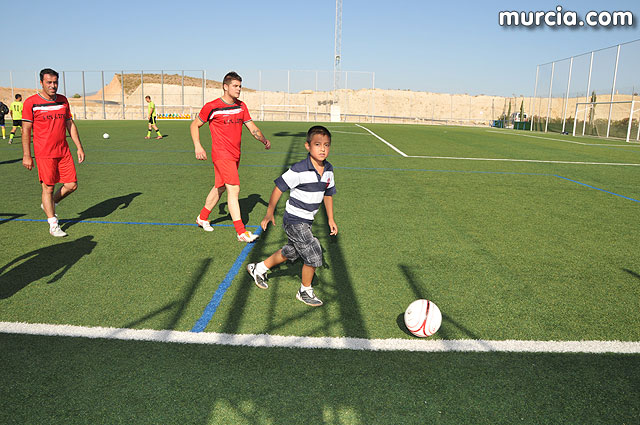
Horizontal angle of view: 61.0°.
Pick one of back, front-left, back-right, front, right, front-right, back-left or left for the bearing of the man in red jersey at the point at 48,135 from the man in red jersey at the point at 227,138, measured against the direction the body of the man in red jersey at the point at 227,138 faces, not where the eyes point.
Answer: back-right

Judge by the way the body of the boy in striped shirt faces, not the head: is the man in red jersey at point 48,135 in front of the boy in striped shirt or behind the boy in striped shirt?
behind

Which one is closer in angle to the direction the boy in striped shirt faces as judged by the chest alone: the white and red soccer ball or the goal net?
the white and red soccer ball

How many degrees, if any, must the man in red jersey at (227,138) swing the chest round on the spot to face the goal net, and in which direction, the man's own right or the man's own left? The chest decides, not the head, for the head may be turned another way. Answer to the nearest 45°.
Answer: approximately 90° to the man's own left

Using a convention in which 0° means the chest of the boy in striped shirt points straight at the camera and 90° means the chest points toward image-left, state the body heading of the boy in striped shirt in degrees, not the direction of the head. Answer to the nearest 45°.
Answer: approximately 315°

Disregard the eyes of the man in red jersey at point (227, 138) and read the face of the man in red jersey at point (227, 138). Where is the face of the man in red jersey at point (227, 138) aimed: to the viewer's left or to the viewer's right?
to the viewer's right

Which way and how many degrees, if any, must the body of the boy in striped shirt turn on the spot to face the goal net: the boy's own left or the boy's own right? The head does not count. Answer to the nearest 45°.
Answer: approximately 90° to the boy's own left

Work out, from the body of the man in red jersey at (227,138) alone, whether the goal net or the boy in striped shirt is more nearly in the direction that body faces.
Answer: the boy in striped shirt

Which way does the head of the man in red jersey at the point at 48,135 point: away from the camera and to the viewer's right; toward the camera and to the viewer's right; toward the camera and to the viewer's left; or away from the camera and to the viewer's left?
toward the camera and to the viewer's right
